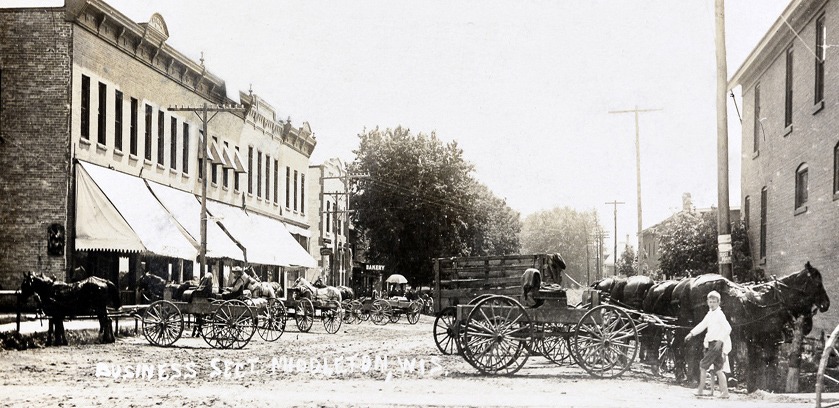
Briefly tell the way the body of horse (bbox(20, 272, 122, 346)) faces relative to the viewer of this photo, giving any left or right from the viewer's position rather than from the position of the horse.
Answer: facing to the left of the viewer

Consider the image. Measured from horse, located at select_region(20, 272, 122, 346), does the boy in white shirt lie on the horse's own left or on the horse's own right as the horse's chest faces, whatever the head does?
on the horse's own left

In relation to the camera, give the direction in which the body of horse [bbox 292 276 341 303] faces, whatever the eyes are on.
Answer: to the viewer's left

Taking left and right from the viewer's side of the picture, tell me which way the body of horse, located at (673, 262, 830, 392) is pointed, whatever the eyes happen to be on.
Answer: facing to the right of the viewer

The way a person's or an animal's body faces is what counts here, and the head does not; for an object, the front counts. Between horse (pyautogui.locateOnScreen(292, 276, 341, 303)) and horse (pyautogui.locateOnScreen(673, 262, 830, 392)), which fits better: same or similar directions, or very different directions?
very different directions

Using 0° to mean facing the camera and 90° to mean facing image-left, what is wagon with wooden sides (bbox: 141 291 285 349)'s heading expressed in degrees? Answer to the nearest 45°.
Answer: approximately 90°
